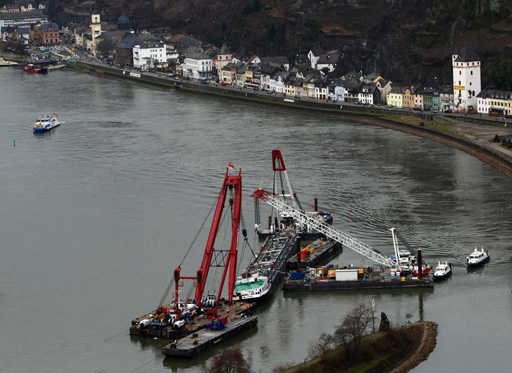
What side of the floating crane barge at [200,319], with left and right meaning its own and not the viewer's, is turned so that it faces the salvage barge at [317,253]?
front

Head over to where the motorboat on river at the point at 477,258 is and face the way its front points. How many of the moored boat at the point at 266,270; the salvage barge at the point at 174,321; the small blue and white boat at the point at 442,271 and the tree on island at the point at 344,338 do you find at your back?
0

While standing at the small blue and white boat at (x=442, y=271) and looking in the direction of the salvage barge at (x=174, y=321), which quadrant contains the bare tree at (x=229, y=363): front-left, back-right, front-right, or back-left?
front-left

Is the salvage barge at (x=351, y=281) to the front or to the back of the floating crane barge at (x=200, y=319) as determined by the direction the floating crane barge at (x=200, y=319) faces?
to the front

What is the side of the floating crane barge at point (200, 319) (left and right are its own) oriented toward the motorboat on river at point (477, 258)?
front

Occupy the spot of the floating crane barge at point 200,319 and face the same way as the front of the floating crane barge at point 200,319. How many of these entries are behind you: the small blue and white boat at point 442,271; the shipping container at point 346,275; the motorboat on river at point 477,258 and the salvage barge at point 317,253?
0

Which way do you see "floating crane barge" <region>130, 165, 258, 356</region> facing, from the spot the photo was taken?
facing away from the viewer and to the right of the viewer

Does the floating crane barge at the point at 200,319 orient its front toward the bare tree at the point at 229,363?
no

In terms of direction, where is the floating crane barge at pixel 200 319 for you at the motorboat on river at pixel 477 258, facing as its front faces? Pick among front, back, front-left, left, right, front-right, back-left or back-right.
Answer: front
